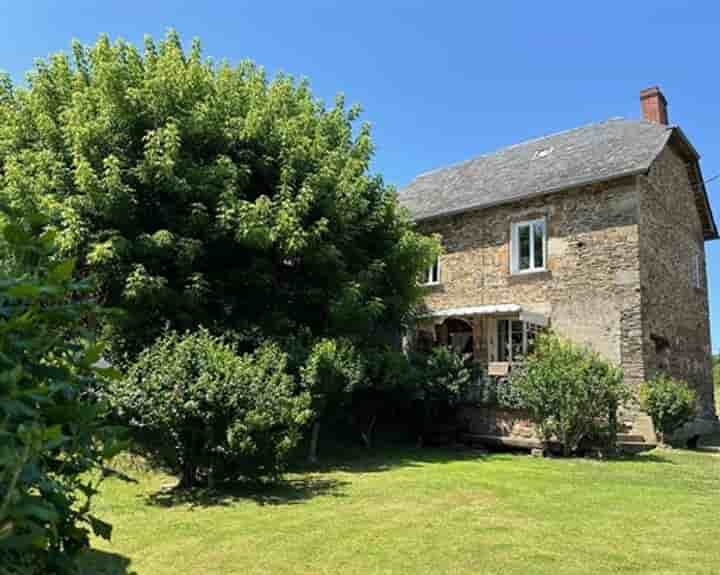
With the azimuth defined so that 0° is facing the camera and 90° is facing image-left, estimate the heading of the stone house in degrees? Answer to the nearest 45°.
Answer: approximately 45°

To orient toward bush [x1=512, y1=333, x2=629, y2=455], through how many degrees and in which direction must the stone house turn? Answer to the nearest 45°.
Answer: approximately 45° to its left

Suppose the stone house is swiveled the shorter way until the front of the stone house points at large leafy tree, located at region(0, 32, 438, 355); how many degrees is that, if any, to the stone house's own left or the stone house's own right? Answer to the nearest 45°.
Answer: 0° — it already faces it

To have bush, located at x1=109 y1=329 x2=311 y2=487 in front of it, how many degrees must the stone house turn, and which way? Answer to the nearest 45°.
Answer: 0° — it already faces it

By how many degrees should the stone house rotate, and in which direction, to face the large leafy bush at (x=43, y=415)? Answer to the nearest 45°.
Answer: approximately 45° to its left

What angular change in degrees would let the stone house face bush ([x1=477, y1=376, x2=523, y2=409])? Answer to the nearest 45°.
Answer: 0° — it already faces it

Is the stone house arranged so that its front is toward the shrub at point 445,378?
yes
